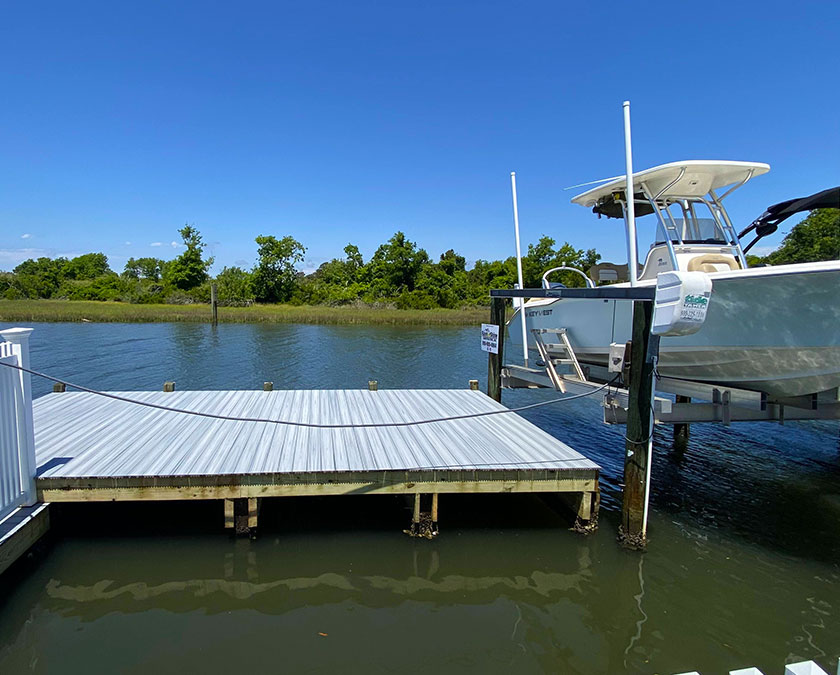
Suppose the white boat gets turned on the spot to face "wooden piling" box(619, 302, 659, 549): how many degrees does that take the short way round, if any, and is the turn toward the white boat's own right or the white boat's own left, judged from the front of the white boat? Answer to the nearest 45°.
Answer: approximately 90° to the white boat's own right

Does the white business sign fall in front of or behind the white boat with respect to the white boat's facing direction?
behind

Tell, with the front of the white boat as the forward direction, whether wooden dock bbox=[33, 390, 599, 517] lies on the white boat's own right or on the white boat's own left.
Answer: on the white boat's own right

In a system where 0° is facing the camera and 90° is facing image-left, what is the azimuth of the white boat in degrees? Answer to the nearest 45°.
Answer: approximately 315°

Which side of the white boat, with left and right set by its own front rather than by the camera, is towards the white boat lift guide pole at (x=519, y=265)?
back
